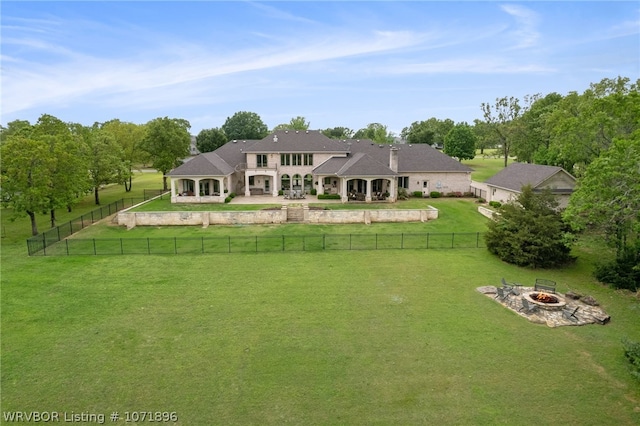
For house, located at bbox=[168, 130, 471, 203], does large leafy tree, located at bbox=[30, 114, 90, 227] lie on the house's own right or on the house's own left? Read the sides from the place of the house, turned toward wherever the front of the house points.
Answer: on the house's own left

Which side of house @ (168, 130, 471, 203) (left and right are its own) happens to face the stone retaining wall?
back

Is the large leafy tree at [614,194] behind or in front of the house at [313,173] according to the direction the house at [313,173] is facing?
behind

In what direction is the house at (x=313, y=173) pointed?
away from the camera

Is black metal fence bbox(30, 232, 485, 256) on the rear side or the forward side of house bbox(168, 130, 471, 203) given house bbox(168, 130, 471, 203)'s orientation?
on the rear side

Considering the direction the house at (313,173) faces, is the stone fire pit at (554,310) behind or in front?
behind

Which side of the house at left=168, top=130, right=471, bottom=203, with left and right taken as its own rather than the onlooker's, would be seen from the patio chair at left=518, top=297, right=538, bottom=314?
back

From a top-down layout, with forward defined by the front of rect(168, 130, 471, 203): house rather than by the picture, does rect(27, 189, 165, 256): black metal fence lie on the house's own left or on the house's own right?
on the house's own left

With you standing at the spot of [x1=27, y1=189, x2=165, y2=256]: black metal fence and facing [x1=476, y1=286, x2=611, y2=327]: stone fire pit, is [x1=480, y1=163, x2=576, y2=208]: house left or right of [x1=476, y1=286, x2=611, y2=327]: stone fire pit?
left
